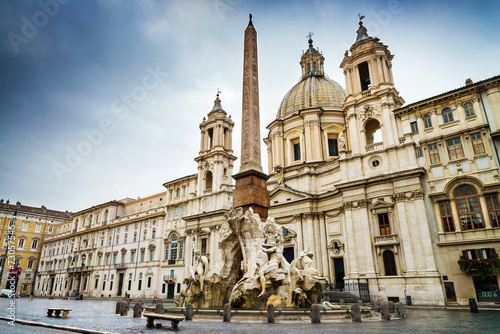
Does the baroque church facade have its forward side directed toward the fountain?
yes

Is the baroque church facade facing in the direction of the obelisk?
yes

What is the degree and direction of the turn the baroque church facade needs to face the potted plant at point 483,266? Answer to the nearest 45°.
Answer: approximately 90° to its left

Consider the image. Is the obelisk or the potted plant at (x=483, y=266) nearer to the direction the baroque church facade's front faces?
the obelisk

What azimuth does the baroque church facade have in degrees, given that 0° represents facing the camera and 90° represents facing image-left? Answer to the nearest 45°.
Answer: approximately 45°
